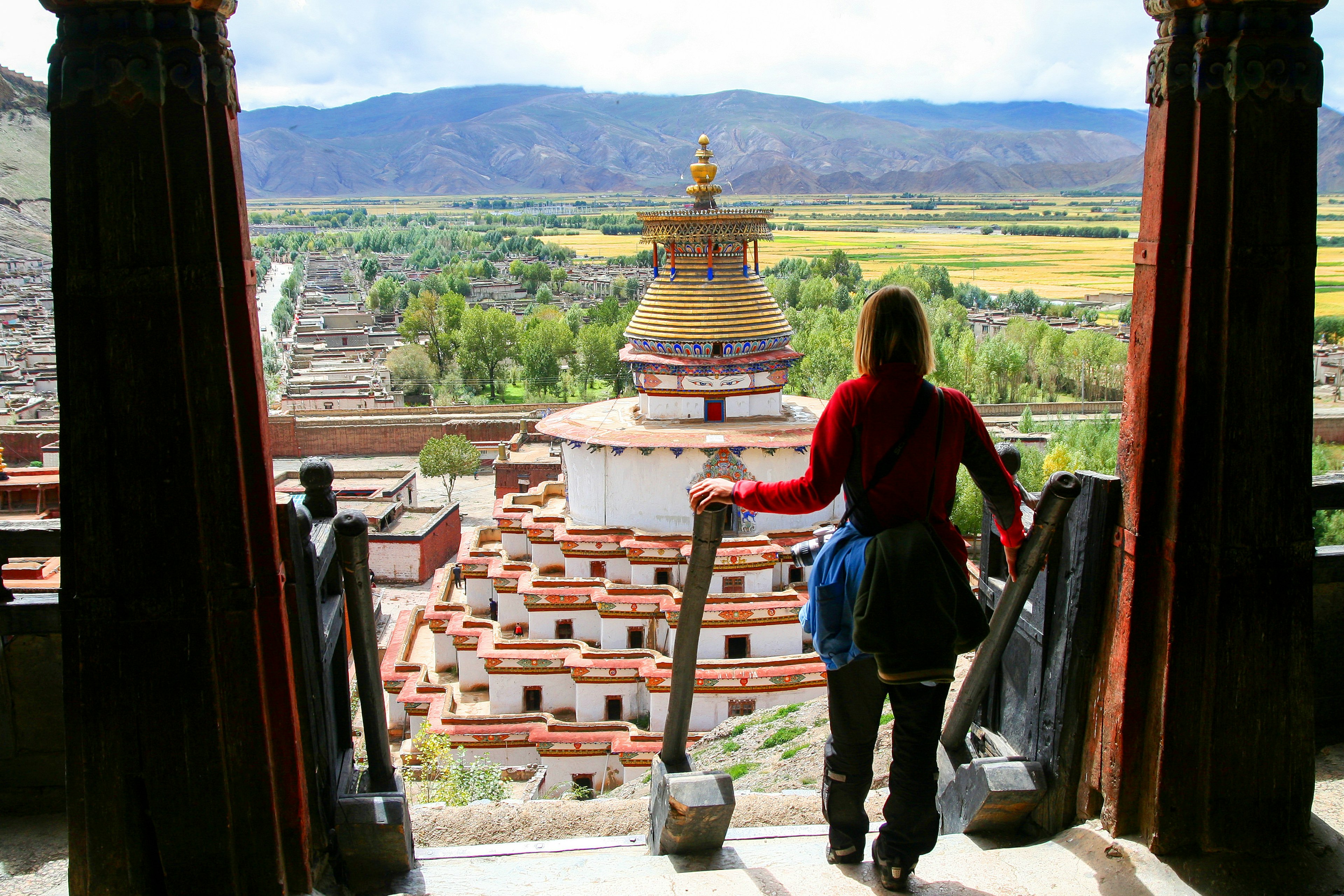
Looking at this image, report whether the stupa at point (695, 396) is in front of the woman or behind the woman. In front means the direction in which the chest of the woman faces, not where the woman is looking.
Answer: in front

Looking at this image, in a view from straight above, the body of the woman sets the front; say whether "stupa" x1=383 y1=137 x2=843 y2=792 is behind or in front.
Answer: in front

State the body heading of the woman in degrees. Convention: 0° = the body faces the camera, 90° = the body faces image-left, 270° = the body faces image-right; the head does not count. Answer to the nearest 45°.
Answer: approximately 180°

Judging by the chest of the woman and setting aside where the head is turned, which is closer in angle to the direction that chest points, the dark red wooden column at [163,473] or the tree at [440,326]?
the tree

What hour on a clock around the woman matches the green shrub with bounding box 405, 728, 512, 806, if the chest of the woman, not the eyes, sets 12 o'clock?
The green shrub is roughly at 11 o'clock from the woman.

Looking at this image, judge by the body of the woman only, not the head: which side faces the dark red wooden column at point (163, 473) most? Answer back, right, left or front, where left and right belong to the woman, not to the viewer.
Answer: left

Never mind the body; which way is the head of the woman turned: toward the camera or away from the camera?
away from the camera

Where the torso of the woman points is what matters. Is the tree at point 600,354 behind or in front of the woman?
in front
